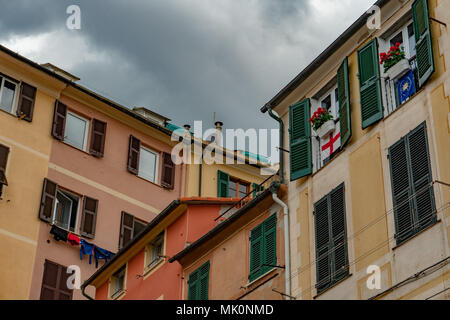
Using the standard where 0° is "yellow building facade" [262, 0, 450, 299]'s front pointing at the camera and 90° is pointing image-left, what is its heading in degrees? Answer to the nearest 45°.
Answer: approximately 45°

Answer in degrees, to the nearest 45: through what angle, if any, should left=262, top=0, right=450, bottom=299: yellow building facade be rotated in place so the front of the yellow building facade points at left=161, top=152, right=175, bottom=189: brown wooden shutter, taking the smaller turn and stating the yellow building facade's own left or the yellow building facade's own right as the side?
approximately 90° to the yellow building facade's own right

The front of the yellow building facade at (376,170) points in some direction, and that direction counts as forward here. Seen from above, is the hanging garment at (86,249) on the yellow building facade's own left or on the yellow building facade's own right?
on the yellow building facade's own right

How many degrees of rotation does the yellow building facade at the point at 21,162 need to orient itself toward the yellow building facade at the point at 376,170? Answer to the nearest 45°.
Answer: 0° — it already faces it

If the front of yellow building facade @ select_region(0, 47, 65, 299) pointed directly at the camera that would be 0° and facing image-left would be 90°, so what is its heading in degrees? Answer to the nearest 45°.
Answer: approximately 315°

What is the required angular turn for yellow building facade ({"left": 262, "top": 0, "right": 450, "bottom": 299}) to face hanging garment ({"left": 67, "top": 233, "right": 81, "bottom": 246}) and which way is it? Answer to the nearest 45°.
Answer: approximately 90° to its right

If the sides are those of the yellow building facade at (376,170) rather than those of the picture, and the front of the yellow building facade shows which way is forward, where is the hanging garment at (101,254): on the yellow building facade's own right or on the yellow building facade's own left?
on the yellow building facade's own right

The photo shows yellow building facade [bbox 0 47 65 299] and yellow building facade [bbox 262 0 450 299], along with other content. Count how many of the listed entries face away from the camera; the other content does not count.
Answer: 0

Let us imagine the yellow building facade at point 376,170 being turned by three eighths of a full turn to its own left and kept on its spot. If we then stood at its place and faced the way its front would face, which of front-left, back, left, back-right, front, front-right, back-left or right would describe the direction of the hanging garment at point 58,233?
back-left
